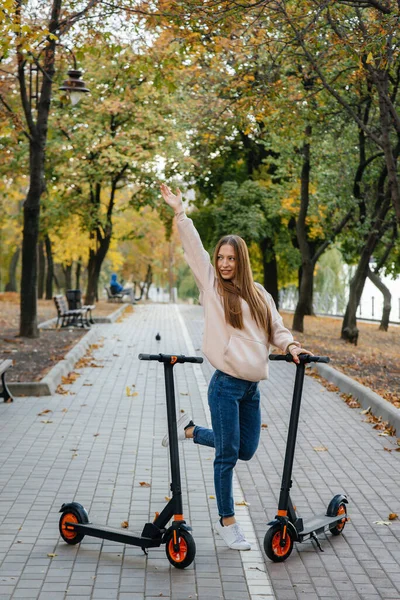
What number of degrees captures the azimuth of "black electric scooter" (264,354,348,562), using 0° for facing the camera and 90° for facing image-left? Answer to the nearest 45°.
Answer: approximately 45°

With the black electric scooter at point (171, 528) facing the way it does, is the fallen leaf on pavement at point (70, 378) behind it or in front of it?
behind

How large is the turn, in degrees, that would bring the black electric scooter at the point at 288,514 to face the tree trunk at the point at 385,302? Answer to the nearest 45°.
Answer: approximately 135° to its right

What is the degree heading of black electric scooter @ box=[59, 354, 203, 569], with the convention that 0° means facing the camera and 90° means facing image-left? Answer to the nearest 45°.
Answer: approximately 315°

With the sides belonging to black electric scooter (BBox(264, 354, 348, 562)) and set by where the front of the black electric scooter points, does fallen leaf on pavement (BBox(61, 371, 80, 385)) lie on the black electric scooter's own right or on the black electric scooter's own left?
on the black electric scooter's own right

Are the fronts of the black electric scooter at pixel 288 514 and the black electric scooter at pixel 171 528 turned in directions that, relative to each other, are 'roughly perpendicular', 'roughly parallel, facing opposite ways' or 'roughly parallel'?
roughly perpendicular
